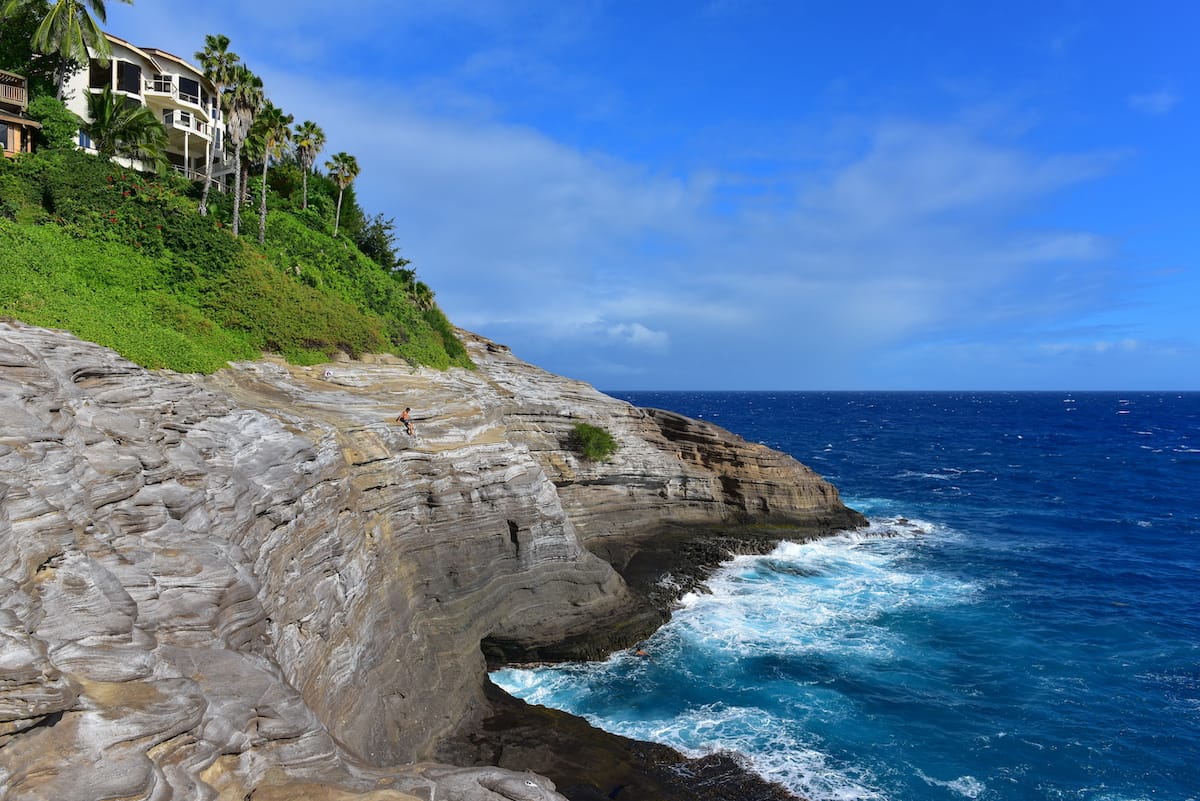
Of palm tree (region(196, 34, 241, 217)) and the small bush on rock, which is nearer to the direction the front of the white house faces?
the small bush on rock

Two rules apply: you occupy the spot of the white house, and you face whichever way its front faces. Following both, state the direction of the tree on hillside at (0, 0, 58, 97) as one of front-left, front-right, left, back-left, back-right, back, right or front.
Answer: right

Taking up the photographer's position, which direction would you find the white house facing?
facing the viewer and to the right of the viewer

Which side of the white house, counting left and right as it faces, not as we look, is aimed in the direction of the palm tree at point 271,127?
front

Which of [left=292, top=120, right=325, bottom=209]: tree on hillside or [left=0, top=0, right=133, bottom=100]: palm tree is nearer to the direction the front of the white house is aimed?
the tree on hillside

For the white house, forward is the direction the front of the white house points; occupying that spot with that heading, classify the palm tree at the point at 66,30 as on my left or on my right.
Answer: on my right

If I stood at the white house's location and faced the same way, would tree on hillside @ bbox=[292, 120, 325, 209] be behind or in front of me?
in front

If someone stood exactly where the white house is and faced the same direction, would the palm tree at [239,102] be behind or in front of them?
in front
